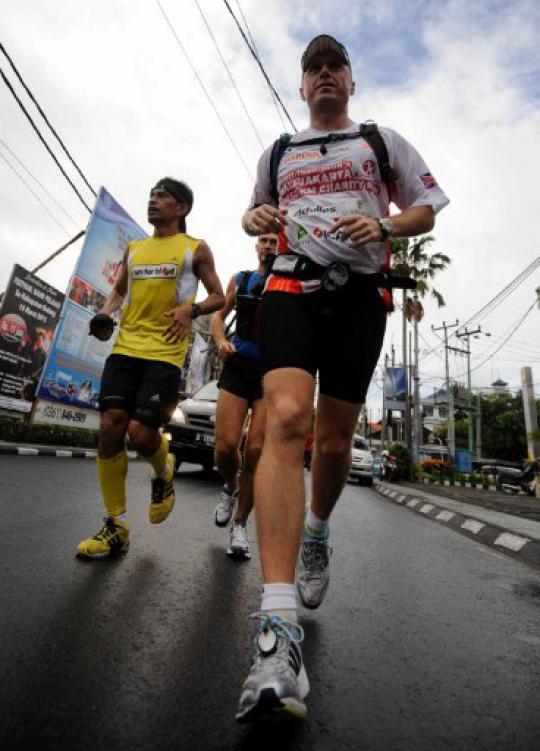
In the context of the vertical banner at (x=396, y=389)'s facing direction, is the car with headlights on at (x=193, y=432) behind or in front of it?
in front

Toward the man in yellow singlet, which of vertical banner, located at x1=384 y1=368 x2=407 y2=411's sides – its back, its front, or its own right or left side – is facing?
front

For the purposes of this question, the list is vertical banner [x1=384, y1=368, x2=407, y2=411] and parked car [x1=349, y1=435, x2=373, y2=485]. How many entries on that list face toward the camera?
2

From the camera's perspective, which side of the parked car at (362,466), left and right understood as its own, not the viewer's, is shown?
front

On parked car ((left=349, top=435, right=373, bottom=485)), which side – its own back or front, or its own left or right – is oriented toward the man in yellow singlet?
front

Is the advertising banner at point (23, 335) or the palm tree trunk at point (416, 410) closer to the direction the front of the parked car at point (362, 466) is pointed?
the advertising banner

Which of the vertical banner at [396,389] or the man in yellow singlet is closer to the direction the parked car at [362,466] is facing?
the man in yellow singlet

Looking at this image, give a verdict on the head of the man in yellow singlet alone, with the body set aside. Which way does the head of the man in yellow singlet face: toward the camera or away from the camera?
toward the camera

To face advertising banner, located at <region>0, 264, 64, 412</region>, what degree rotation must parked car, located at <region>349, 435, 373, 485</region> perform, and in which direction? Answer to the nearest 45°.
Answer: approximately 45° to its right

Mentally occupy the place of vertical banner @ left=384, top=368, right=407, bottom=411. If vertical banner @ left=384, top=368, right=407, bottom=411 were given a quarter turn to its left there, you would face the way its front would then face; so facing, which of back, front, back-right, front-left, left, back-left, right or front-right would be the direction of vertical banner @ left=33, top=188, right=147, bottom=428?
back-right

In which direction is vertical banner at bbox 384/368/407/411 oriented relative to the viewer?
toward the camera

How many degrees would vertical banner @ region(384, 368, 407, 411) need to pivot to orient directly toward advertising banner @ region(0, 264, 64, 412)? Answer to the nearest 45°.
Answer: approximately 45° to its right

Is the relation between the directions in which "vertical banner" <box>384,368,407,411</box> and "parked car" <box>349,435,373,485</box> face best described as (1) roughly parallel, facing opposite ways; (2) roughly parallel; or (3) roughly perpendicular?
roughly parallel
